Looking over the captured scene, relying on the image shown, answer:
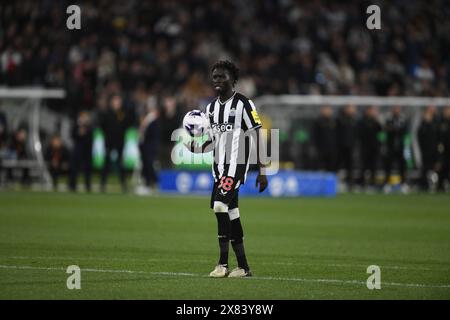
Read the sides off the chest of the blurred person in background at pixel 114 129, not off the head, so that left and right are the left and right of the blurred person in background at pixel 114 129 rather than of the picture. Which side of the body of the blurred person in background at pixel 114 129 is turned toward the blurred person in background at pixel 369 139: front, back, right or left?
left

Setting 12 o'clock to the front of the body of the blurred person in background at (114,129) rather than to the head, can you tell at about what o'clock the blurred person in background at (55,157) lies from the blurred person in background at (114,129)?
the blurred person in background at (55,157) is roughly at 4 o'clock from the blurred person in background at (114,129).

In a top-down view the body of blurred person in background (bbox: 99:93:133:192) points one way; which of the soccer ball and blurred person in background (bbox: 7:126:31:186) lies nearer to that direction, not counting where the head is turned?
the soccer ball

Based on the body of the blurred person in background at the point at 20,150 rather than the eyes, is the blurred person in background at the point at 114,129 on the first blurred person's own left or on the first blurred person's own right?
on the first blurred person's own left

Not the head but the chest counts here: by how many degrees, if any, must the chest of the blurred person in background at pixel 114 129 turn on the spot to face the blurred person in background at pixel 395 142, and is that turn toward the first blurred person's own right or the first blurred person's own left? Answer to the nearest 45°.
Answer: approximately 90° to the first blurred person's own left

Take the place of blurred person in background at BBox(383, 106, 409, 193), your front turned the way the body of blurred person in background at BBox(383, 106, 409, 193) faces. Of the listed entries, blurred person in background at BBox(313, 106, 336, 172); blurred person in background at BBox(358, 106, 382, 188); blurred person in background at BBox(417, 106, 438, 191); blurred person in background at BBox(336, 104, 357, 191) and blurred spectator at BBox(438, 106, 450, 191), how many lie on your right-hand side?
3

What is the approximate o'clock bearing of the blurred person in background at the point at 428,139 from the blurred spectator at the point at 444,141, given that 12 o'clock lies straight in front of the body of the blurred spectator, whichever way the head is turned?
The blurred person in background is roughly at 2 o'clock from the blurred spectator.

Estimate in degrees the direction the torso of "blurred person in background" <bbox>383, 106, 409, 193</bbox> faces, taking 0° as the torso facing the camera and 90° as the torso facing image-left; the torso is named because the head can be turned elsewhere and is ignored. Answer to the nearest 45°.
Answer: approximately 0°

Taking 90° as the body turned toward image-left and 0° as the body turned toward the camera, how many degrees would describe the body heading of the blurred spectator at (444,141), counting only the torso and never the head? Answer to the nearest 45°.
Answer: approximately 0°
